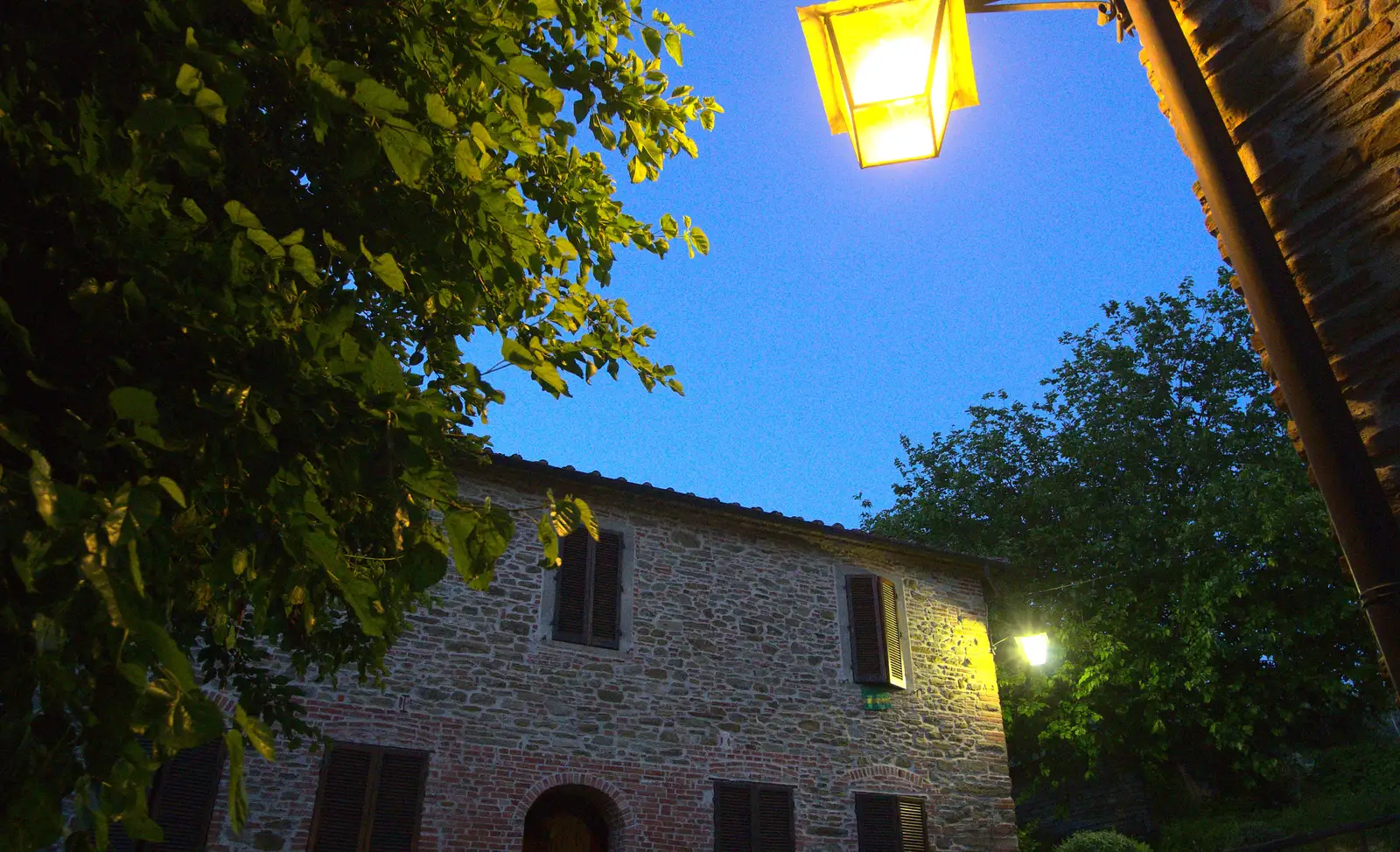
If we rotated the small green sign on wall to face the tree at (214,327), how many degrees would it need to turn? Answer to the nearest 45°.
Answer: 0° — it already faces it

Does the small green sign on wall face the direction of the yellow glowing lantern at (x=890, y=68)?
yes

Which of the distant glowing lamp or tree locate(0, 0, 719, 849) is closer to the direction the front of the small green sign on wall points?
the tree

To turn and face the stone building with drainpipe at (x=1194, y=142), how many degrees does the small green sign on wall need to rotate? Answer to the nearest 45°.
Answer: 0° — it already faces it

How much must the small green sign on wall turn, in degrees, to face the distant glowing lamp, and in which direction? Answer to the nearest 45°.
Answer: approximately 90° to its left

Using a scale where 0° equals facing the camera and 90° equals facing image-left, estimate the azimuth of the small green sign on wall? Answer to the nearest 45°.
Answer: approximately 0°

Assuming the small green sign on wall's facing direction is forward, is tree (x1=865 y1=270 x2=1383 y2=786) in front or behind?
behind
